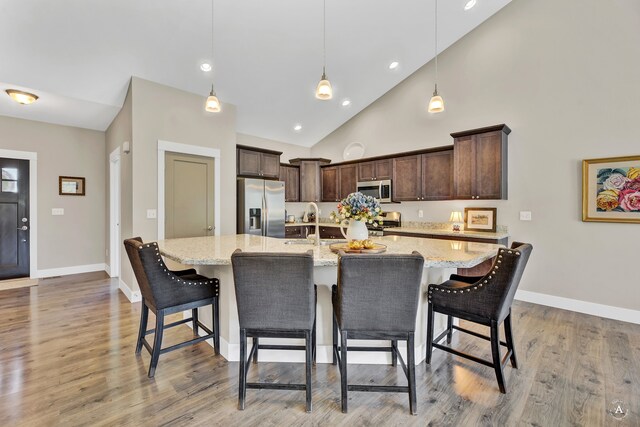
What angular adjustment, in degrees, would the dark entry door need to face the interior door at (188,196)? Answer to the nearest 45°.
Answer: approximately 45° to its left

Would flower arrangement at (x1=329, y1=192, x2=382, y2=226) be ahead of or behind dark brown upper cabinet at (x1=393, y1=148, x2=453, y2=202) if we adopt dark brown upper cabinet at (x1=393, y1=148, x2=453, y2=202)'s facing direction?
ahead

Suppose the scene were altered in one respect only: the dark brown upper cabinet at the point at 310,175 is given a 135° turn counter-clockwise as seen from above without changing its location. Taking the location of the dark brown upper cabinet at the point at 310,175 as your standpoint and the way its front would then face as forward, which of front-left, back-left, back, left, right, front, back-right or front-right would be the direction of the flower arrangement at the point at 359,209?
back-right

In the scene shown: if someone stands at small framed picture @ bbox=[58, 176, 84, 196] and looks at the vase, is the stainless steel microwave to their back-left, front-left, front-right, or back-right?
front-left

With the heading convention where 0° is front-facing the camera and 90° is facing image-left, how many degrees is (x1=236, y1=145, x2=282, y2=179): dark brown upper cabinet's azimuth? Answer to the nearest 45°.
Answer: approximately 315°

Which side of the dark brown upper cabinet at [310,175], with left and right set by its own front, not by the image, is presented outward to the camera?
front

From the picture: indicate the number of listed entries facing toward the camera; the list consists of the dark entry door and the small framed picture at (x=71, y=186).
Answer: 2

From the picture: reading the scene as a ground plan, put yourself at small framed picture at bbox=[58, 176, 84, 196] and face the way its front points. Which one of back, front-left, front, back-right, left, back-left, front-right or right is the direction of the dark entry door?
right

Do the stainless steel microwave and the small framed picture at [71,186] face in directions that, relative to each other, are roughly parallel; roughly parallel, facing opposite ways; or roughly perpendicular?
roughly perpendicular

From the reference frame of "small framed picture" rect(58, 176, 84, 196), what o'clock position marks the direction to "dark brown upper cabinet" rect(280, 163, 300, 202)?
The dark brown upper cabinet is roughly at 10 o'clock from the small framed picture.

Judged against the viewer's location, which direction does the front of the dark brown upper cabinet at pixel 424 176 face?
facing the viewer and to the left of the viewer
